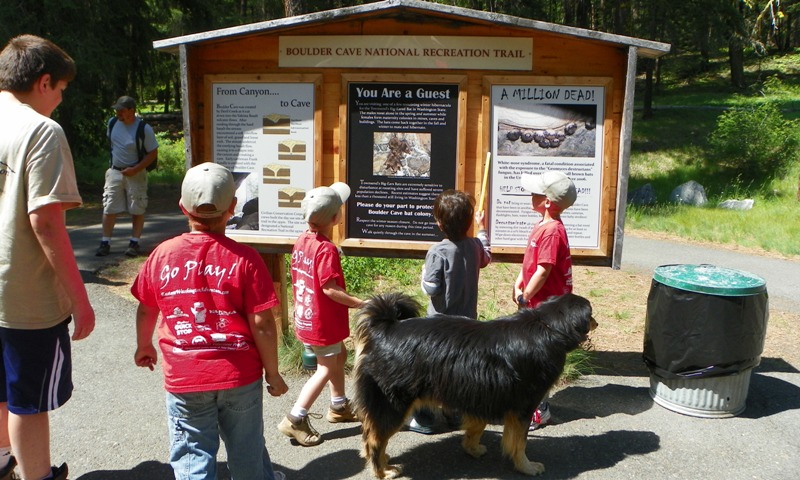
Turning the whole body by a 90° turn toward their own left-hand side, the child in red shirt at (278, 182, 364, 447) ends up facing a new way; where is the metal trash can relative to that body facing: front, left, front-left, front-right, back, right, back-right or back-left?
back-right

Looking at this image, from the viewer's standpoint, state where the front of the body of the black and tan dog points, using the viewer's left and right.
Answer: facing to the right of the viewer

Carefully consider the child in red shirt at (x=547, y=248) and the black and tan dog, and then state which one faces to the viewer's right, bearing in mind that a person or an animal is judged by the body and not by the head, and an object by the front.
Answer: the black and tan dog

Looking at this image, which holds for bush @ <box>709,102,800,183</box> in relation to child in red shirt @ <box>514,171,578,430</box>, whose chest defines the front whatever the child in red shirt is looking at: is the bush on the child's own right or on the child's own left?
on the child's own right

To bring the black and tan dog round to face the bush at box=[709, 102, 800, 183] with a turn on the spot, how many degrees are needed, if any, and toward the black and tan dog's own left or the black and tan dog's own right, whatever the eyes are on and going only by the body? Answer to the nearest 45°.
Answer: approximately 45° to the black and tan dog's own left

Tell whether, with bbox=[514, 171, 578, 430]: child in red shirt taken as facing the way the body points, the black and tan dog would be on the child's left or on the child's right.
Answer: on the child's left

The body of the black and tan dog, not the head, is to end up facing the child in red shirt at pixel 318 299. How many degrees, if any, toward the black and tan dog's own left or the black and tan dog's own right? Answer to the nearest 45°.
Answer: approximately 180°

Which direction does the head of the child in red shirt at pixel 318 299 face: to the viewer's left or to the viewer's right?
to the viewer's right

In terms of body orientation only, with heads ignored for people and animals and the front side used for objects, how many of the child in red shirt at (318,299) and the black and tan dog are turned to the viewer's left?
0

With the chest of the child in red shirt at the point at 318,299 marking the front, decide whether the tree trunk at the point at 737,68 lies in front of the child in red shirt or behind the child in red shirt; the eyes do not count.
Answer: in front

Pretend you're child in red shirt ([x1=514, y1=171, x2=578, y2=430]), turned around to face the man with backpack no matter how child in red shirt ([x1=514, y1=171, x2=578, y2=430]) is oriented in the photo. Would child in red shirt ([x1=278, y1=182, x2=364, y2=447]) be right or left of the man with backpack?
left

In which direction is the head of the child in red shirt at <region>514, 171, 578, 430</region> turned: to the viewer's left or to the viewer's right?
to the viewer's left

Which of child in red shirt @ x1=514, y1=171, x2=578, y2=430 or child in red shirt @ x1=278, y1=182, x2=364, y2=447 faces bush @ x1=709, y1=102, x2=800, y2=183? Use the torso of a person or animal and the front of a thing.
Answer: child in red shirt @ x1=278, y1=182, x2=364, y2=447

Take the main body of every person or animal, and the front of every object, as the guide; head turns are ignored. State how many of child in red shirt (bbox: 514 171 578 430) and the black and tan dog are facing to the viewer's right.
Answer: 1
